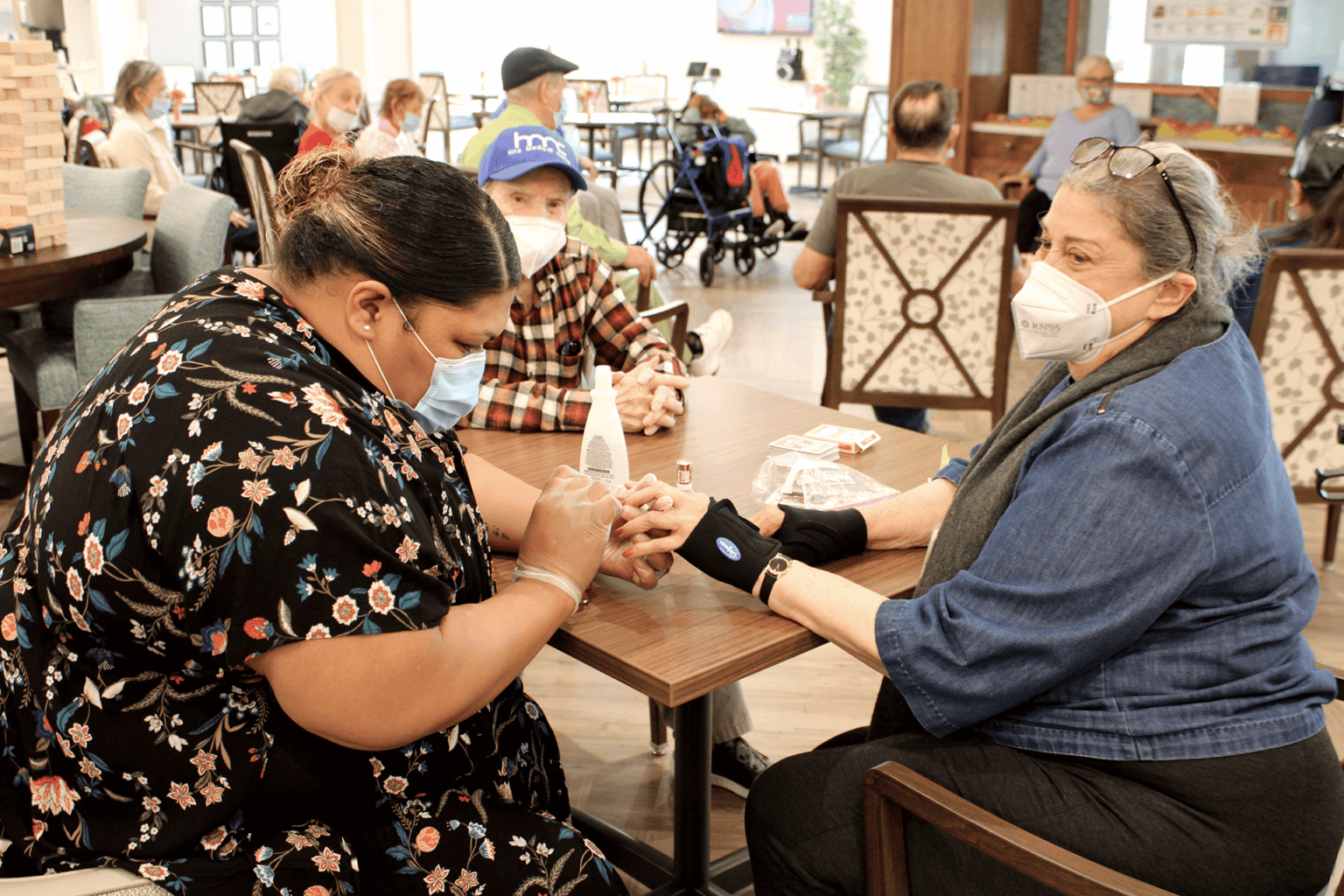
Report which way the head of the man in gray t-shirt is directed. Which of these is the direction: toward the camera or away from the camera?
away from the camera

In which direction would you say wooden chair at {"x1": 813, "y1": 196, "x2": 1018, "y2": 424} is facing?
away from the camera

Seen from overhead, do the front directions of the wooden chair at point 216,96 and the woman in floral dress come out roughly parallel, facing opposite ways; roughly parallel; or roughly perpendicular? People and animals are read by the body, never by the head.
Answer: roughly perpendicular

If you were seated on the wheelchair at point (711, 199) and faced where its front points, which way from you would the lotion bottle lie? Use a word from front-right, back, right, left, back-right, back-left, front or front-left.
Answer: front-right

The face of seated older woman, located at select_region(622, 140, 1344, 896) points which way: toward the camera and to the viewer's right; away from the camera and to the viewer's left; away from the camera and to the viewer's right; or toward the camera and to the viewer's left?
toward the camera and to the viewer's left

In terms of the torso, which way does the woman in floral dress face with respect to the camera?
to the viewer's right

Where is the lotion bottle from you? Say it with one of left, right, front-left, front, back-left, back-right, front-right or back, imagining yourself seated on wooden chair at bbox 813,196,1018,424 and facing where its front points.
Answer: back

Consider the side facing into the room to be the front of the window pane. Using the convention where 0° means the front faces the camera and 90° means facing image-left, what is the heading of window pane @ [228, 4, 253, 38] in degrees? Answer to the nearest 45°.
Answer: approximately 0°

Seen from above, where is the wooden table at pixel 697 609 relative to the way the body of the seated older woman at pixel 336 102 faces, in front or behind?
in front
